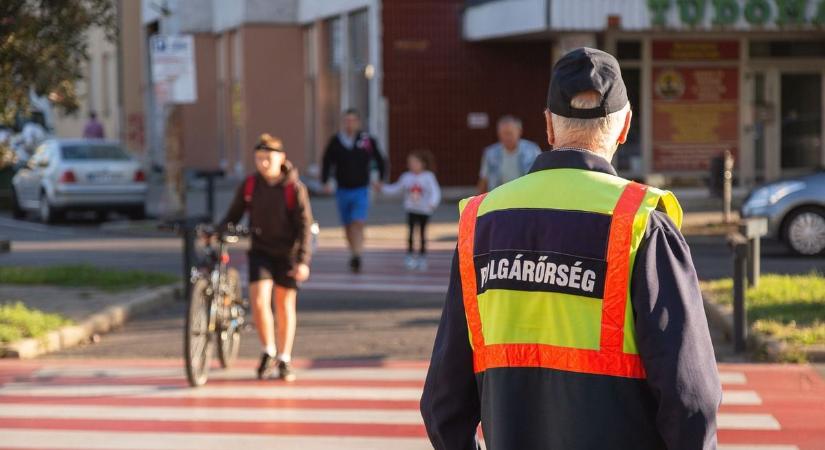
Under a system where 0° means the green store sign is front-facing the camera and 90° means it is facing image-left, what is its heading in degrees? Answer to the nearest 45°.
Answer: approximately 0°

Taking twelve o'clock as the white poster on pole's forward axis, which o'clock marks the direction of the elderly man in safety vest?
The elderly man in safety vest is roughly at 12 o'clock from the white poster on pole.

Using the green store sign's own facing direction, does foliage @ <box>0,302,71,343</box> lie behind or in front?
in front

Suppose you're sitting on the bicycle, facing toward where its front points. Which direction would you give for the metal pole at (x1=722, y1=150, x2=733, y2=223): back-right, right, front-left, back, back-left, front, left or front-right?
back-left

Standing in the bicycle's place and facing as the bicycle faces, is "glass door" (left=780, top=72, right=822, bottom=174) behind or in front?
behind

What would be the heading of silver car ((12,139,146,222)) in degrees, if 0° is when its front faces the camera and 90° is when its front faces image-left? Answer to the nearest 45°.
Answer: approximately 135°

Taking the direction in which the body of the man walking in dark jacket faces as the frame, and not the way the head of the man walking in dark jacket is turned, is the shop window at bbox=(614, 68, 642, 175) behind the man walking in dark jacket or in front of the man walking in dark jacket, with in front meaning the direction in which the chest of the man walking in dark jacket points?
behind

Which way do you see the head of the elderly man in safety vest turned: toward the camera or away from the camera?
away from the camera

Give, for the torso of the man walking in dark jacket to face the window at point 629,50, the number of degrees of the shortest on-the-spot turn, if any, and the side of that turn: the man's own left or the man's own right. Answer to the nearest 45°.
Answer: approximately 135° to the man's own left
